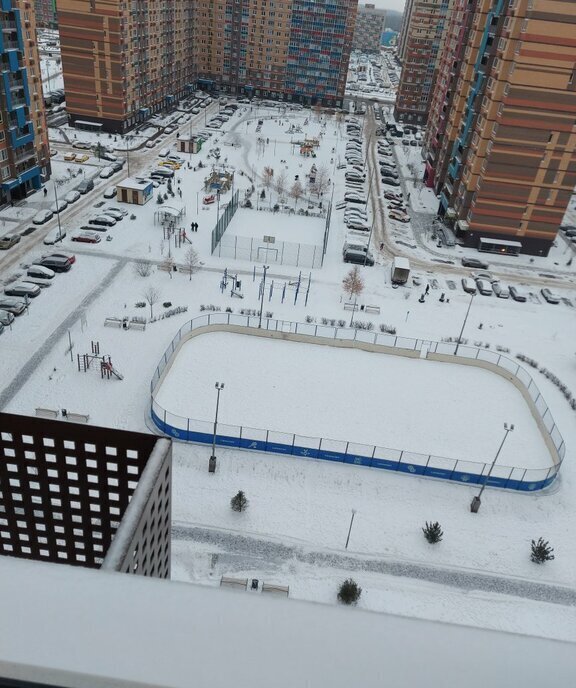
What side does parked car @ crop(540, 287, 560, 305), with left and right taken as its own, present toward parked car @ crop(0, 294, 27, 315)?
right

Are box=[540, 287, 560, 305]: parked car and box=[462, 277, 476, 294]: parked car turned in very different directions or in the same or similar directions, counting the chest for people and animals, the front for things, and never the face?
same or similar directions

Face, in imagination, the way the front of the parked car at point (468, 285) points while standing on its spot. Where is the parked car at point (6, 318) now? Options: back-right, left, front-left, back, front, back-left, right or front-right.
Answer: right

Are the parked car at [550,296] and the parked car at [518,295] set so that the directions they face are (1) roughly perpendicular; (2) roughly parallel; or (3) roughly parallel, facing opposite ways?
roughly parallel

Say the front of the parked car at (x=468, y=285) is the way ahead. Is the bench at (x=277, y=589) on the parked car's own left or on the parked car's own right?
on the parked car's own right

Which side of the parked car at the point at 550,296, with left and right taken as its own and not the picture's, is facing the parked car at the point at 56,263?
right

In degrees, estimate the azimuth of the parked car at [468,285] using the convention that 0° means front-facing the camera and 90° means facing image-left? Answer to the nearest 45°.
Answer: approximately 315°

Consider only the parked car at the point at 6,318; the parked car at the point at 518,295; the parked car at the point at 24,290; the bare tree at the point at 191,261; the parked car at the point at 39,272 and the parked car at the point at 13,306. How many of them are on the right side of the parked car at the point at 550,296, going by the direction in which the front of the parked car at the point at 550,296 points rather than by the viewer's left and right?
6

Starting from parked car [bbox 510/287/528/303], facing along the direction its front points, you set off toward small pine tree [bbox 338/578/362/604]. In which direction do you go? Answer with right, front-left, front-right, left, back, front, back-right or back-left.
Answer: front-right

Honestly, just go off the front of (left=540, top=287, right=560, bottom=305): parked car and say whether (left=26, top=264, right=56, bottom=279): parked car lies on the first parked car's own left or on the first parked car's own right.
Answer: on the first parked car's own right

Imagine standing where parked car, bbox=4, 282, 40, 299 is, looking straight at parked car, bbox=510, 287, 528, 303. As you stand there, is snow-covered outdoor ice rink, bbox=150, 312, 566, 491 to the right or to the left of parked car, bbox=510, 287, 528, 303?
right

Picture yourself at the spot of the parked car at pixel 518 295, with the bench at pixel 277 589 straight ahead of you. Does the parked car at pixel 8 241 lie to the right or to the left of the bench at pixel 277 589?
right

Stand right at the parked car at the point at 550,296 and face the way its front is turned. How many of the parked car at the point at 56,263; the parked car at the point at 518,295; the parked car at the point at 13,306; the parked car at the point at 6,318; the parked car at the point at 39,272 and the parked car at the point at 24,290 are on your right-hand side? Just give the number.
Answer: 6

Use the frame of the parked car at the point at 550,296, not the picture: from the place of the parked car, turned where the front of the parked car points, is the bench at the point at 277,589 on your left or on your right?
on your right

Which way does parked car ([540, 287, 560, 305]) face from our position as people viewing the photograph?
facing the viewer and to the right of the viewer

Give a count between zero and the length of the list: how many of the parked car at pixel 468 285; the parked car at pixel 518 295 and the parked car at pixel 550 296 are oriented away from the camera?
0

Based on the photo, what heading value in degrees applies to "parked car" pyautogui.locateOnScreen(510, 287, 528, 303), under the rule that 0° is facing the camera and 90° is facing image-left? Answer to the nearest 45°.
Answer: approximately 315°

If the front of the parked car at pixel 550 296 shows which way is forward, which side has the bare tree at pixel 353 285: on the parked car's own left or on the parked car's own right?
on the parked car's own right
